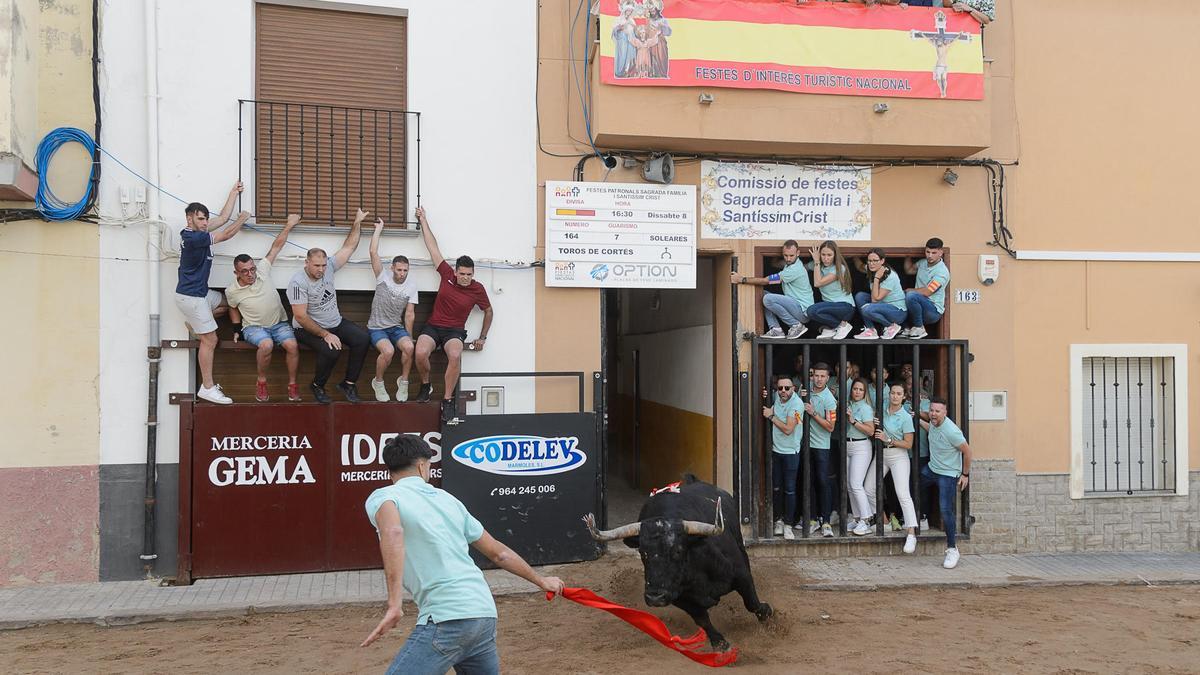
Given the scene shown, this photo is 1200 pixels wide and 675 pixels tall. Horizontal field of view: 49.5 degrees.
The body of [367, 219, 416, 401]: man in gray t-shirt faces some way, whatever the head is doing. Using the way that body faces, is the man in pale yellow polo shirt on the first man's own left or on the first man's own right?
on the first man's own right

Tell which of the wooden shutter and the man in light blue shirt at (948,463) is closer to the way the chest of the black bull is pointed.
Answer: the wooden shutter

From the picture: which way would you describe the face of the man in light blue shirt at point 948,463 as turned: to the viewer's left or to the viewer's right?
to the viewer's left

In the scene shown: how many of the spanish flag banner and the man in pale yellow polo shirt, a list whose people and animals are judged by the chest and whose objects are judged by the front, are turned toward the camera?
2
